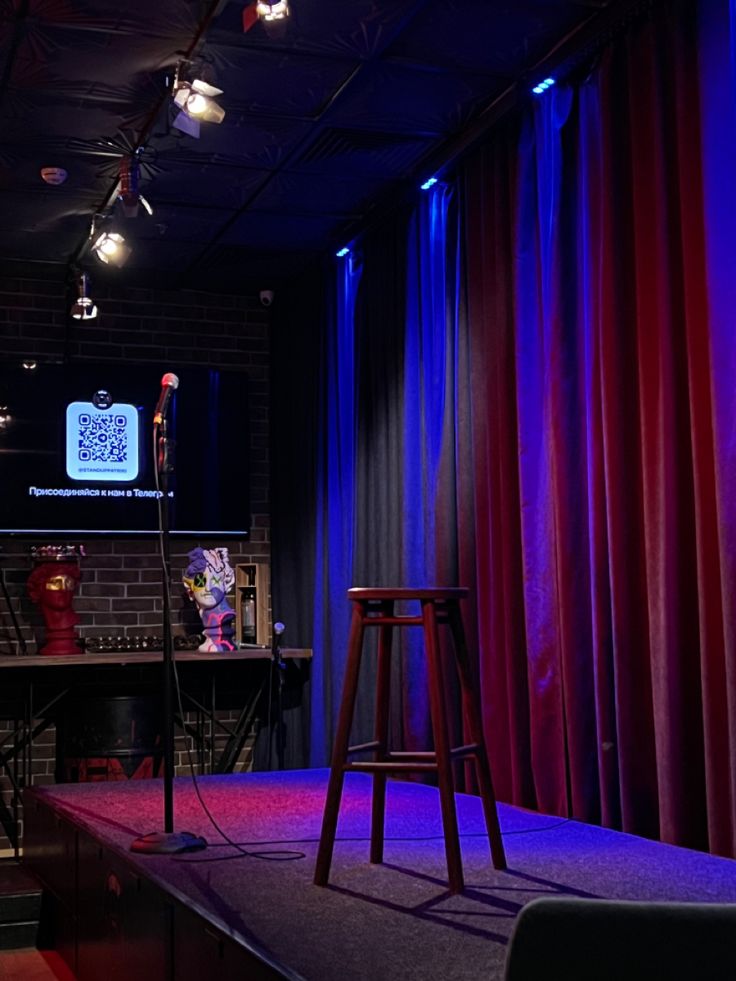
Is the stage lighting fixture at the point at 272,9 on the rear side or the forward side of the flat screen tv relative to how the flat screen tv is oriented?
on the forward side

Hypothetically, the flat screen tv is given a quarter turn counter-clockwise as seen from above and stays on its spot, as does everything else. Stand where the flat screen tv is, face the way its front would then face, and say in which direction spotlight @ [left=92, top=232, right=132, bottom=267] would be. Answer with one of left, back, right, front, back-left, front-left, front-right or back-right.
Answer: right

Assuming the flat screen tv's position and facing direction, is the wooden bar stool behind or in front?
in front

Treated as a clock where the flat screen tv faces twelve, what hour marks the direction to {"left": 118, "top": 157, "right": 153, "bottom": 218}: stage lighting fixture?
The stage lighting fixture is roughly at 12 o'clock from the flat screen tv.

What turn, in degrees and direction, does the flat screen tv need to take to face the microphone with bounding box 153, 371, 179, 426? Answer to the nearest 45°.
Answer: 0° — it already faces it

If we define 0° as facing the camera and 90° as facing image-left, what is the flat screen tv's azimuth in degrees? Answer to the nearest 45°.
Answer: approximately 0°

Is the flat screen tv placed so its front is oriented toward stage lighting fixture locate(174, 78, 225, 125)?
yes

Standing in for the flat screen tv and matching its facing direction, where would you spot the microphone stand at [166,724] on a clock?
The microphone stand is roughly at 12 o'clock from the flat screen tv.
